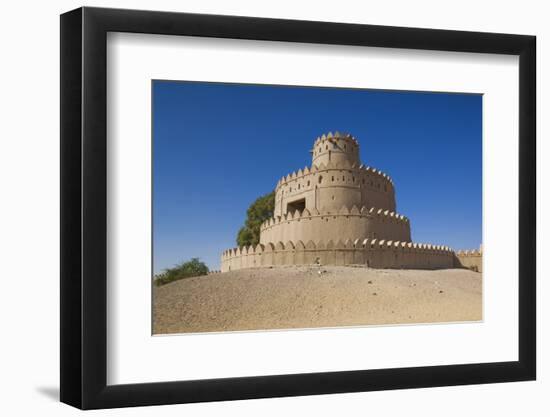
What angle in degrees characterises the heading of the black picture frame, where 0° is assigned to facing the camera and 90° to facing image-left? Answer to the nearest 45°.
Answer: approximately 315°
